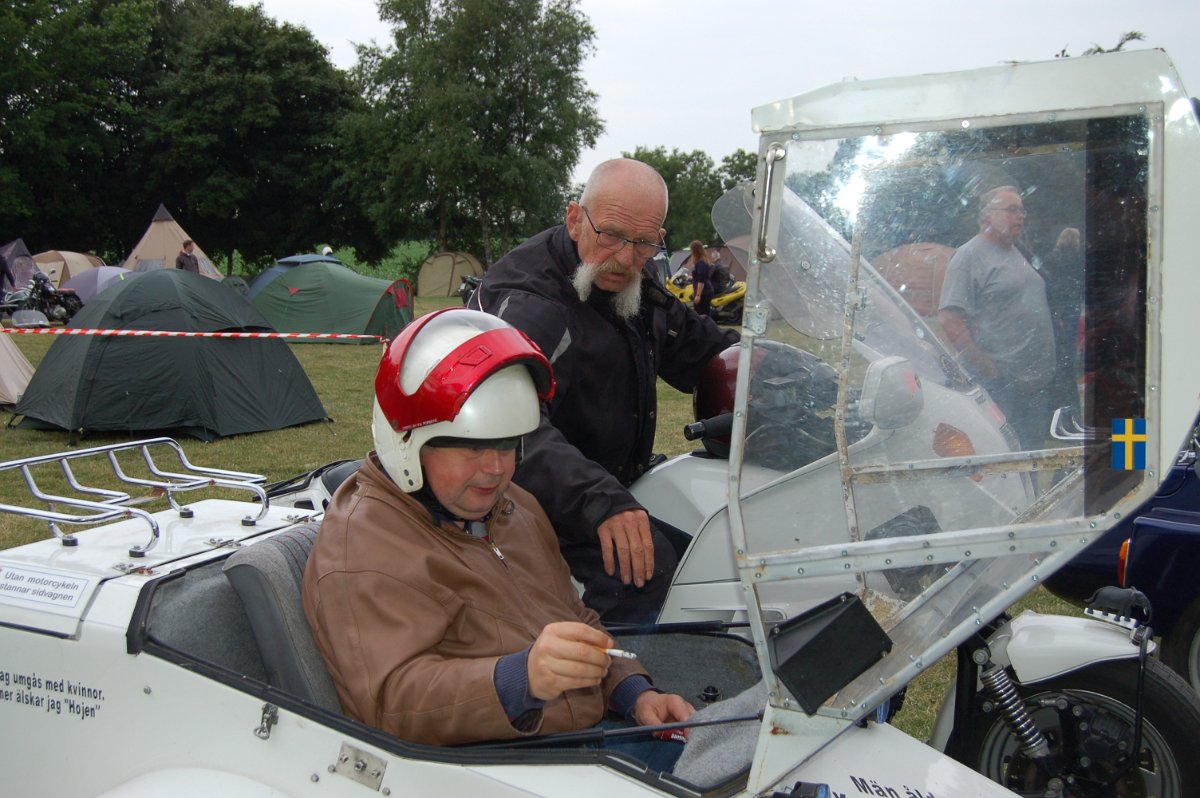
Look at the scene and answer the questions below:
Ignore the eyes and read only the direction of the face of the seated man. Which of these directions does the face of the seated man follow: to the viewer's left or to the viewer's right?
to the viewer's right

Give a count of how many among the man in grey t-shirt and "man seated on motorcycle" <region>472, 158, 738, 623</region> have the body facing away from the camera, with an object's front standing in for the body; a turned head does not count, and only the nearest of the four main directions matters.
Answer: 0

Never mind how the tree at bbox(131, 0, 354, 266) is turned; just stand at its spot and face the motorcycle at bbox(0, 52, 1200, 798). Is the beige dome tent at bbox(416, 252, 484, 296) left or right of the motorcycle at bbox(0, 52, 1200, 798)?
left

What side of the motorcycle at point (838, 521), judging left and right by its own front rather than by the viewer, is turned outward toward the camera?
right

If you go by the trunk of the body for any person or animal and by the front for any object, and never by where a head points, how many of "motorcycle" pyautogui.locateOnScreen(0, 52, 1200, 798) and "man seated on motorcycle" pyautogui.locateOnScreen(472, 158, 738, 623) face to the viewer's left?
0

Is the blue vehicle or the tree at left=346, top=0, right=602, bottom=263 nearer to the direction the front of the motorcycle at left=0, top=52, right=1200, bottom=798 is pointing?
the blue vehicle
